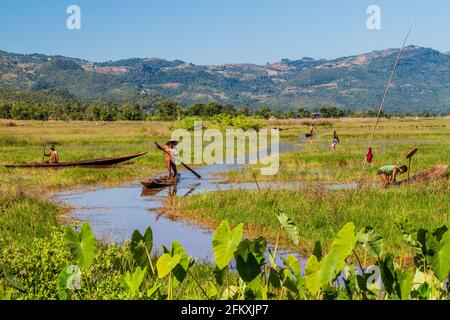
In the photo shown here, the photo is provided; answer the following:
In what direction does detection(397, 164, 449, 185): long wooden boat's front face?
to the viewer's right

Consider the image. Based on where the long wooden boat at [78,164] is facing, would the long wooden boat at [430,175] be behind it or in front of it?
in front

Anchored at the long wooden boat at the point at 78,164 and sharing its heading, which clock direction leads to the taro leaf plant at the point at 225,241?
The taro leaf plant is roughly at 3 o'clock from the long wooden boat.

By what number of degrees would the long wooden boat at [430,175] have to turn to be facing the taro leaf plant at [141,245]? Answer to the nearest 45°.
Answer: approximately 90° to its right

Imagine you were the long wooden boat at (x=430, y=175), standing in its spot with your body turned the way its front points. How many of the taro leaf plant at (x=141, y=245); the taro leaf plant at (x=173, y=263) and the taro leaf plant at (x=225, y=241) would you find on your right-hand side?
3

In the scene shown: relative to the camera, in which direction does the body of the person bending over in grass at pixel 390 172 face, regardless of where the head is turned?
to the viewer's right

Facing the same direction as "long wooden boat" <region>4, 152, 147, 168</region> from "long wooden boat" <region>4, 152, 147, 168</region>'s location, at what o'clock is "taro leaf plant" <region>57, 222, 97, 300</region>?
The taro leaf plant is roughly at 3 o'clock from the long wooden boat.

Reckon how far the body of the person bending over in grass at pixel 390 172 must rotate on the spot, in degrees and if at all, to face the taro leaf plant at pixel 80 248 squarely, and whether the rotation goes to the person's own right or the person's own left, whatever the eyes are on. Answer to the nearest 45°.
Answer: approximately 90° to the person's own right

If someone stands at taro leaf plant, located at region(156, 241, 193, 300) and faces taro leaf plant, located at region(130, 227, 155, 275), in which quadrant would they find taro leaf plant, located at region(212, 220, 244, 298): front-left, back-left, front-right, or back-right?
back-right

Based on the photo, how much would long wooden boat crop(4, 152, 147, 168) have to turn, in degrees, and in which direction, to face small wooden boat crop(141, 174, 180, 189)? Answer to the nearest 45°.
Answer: approximately 45° to its right

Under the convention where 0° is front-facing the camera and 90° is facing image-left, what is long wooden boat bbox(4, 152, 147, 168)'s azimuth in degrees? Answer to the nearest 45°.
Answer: approximately 270°

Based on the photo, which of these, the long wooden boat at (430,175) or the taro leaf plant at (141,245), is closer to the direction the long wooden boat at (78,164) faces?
the long wooden boat

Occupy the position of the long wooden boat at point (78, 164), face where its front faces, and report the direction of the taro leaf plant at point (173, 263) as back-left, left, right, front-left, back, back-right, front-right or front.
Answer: right
